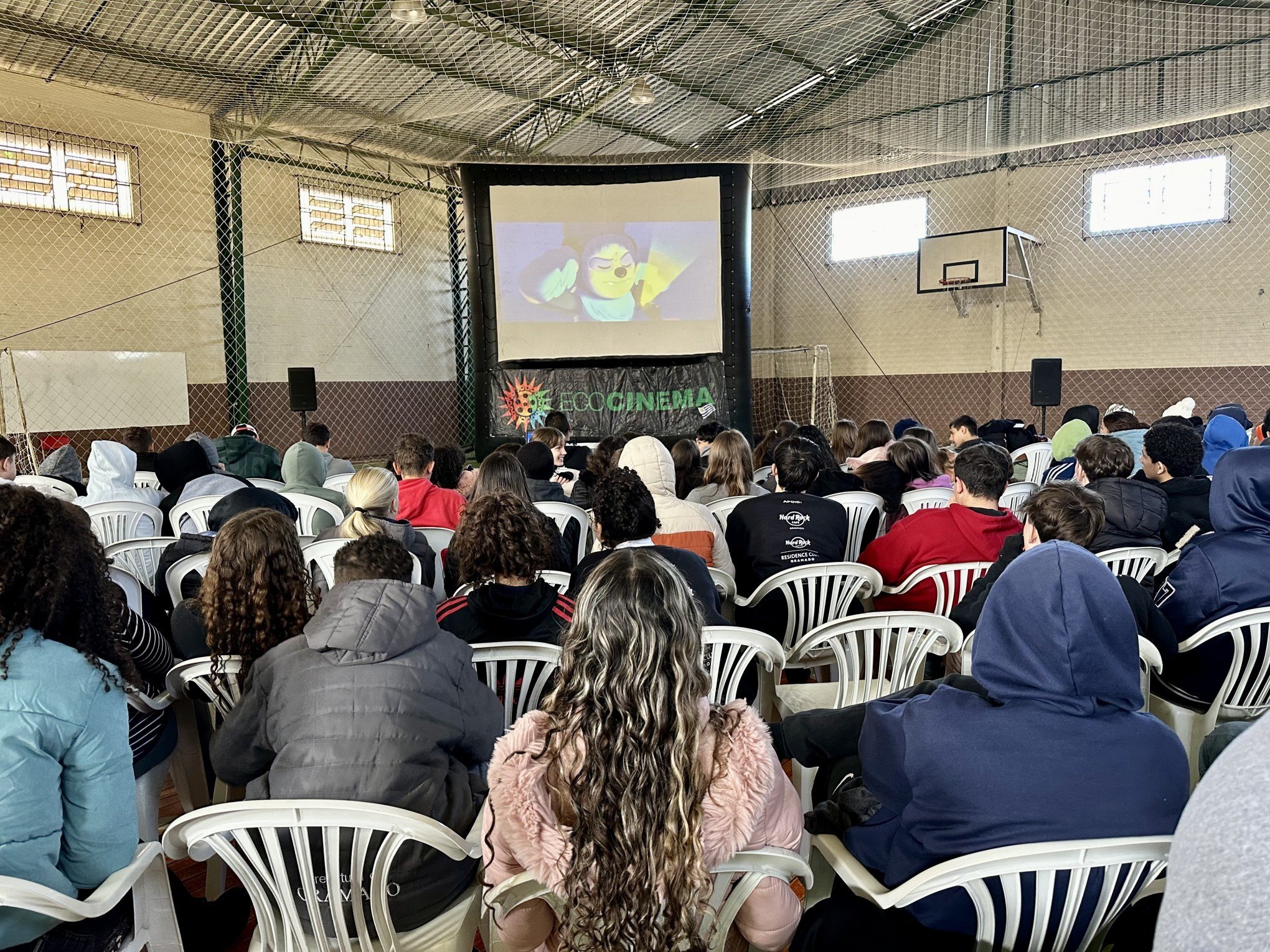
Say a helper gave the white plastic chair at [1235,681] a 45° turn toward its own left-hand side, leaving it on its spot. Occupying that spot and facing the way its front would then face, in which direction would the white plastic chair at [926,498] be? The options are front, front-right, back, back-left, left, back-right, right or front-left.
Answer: front-right

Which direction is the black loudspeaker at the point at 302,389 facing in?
toward the camera

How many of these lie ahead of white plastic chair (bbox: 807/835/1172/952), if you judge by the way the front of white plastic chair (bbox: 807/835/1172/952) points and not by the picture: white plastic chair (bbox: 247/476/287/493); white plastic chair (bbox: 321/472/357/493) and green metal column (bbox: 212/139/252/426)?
3

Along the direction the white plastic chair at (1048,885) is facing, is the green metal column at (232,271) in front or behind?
in front

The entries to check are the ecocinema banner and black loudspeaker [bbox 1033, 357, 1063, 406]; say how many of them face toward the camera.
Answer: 2

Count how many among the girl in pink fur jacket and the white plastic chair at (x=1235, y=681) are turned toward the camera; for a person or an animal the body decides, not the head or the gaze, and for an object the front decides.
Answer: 0

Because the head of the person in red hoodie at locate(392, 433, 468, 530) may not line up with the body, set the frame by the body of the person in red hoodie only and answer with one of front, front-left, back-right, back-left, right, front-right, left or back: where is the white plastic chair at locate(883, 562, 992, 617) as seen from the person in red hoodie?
back-right

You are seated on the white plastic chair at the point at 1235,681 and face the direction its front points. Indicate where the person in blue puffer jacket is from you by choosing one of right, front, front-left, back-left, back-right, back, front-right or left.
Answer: left

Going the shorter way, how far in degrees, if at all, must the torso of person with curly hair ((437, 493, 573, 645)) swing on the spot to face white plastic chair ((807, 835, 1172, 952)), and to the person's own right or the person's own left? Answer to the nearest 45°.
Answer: approximately 135° to the person's own right

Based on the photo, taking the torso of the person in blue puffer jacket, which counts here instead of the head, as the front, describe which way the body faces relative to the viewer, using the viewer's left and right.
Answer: facing away from the viewer

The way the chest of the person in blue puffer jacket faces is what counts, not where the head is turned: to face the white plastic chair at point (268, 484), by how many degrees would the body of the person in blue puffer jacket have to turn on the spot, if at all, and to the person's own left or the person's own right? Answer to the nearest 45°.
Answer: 0° — they already face it

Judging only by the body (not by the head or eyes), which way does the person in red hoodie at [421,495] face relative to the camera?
away from the camera

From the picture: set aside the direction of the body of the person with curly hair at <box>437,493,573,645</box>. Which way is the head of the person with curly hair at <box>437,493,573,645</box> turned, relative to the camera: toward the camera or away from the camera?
away from the camera

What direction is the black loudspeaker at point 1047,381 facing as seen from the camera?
toward the camera

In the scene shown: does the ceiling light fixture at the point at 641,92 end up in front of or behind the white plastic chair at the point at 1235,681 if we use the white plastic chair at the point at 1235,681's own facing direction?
in front

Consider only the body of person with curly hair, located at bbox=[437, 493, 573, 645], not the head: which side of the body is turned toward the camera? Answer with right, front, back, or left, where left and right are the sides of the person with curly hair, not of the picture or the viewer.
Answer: back

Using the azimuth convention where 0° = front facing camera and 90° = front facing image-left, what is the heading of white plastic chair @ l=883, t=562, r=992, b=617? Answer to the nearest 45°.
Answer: approximately 135°
